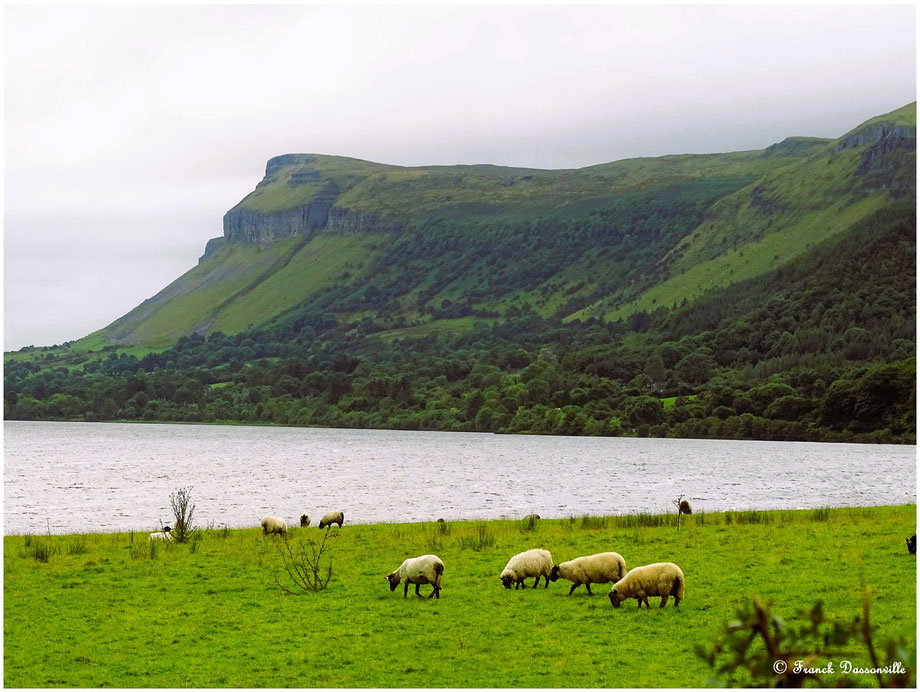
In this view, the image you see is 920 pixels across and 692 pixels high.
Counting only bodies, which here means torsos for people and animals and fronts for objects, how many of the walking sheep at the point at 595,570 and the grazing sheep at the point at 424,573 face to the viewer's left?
2

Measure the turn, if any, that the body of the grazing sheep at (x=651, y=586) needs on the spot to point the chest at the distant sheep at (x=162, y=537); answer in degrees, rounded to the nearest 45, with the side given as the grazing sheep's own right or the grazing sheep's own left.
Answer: approximately 45° to the grazing sheep's own right

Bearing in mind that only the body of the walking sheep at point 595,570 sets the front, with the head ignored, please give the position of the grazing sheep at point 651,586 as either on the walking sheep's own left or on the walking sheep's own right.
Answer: on the walking sheep's own left

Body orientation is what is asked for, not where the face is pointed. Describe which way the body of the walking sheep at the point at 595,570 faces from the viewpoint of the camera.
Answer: to the viewer's left

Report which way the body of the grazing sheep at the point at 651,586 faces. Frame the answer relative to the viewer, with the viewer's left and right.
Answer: facing to the left of the viewer

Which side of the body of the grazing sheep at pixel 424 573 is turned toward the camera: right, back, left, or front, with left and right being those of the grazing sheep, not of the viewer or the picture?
left

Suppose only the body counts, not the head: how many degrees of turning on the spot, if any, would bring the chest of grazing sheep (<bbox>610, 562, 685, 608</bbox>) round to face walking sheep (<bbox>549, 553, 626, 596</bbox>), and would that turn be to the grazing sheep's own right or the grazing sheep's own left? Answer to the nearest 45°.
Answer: approximately 45° to the grazing sheep's own right

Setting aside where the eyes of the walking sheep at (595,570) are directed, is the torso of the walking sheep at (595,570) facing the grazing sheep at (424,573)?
yes
